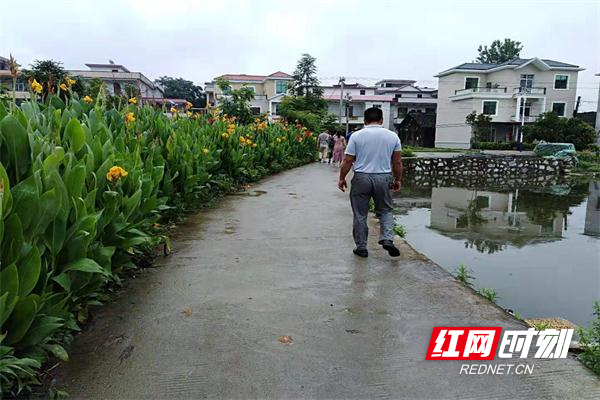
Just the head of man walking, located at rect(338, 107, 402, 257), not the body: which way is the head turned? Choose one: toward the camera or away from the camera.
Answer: away from the camera

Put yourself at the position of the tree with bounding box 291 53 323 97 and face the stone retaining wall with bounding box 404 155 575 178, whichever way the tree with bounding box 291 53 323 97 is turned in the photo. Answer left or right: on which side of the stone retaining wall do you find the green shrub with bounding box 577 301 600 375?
right

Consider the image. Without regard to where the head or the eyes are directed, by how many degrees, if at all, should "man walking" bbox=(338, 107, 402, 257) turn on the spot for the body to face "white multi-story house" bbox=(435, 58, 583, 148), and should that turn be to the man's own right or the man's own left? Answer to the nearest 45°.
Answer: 0° — they already face it

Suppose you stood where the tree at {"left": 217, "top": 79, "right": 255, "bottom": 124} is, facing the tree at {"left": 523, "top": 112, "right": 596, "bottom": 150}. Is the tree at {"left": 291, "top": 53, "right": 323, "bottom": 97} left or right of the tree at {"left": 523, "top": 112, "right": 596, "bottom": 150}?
left

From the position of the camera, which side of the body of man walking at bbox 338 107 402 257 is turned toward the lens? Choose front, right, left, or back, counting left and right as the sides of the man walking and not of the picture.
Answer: back

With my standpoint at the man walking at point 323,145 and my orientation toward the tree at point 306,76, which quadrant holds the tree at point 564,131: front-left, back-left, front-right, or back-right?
front-right

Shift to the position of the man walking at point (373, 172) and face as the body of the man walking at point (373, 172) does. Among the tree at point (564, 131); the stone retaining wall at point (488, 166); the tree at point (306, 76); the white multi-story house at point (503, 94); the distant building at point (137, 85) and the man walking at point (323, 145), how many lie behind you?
0

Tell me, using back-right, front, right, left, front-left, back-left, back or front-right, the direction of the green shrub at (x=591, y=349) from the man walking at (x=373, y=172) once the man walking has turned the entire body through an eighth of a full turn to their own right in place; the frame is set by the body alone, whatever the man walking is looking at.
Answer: right

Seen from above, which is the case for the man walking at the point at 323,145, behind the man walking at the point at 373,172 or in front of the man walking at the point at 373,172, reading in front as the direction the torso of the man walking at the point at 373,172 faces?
in front

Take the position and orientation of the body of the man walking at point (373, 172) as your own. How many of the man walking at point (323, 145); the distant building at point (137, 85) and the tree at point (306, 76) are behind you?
0

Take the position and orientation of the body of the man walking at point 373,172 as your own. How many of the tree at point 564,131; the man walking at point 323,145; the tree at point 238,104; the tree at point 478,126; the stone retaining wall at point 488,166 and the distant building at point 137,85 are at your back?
0

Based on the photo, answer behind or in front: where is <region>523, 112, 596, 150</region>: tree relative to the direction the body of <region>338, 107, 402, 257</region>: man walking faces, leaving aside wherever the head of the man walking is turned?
in front

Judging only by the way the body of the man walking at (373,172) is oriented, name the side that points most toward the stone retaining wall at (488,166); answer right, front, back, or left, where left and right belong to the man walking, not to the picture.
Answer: front

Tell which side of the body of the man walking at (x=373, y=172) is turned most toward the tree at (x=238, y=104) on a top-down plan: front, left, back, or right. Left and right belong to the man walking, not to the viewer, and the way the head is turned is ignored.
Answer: front

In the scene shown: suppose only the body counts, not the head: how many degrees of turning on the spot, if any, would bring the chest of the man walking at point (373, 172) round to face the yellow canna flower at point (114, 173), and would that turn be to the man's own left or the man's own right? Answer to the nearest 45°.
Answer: approximately 135° to the man's own left

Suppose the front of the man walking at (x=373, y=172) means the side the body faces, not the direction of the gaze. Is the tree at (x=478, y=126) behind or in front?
in front
